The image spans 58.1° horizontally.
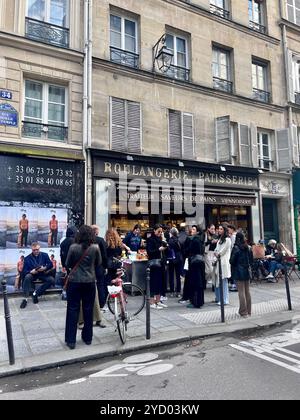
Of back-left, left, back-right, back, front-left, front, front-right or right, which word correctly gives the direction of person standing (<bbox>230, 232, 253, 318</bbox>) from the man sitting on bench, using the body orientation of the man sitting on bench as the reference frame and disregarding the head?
front-left

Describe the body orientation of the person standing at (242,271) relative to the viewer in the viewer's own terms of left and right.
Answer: facing away from the viewer

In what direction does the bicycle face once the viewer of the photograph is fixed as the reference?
facing away from the viewer

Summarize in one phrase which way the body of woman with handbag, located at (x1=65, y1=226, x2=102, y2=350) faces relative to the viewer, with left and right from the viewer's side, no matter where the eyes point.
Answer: facing away from the viewer

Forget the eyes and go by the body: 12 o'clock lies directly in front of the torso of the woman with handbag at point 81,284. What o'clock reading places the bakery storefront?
The bakery storefront is roughly at 1 o'clock from the woman with handbag.

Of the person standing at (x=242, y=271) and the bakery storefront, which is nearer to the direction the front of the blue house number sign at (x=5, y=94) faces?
the person standing
